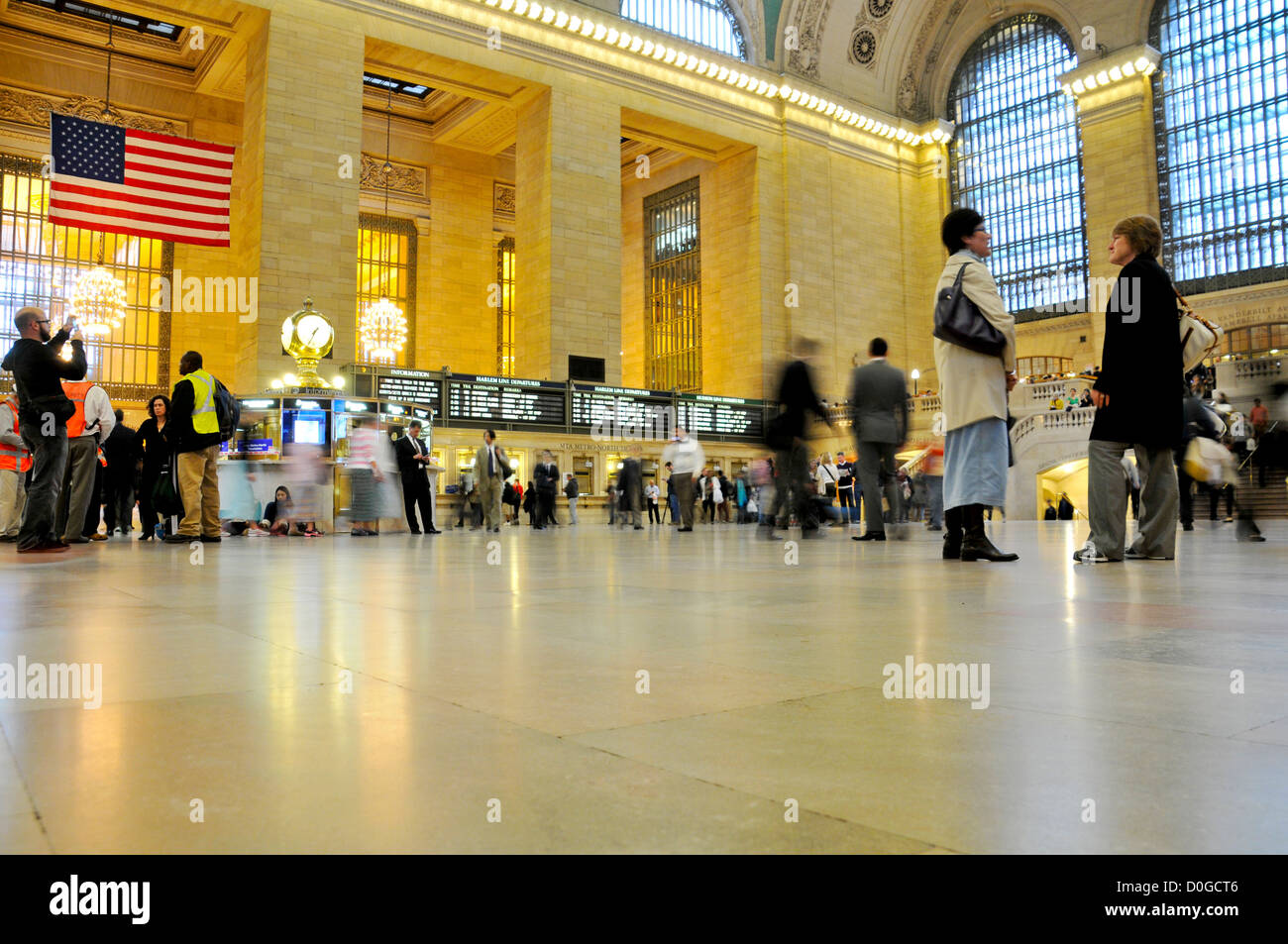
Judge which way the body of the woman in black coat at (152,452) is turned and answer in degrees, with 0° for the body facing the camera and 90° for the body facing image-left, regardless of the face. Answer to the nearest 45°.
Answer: approximately 315°

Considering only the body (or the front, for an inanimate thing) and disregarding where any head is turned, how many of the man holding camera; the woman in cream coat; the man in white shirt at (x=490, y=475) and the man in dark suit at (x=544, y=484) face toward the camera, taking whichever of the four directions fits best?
2

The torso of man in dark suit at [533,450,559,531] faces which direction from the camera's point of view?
toward the camera

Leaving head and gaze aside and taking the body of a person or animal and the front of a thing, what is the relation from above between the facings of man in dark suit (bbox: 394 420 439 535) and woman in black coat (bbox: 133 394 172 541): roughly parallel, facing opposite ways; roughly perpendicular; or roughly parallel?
roughly parallel

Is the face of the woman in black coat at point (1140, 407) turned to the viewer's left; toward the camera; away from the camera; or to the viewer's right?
to the viewer's left

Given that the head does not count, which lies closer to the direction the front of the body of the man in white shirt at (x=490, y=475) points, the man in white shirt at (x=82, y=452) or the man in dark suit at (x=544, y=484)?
the man in white shirt

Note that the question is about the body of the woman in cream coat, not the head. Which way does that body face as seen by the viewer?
to the viewer's right

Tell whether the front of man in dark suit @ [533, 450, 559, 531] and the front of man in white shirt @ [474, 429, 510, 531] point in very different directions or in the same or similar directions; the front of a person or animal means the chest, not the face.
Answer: same or similar directions

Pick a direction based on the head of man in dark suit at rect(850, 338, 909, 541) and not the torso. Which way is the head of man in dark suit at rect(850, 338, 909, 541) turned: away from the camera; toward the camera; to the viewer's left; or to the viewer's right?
away from the camera

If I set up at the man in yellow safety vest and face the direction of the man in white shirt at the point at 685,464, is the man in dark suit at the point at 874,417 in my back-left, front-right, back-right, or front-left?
front-right

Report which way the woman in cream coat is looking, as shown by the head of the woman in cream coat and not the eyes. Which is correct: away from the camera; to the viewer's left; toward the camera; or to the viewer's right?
to the viewer's right

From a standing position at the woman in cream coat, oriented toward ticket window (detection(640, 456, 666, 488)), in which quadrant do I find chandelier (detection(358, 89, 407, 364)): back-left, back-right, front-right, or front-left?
front-left

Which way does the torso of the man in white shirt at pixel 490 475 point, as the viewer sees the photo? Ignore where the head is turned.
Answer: toward the camera

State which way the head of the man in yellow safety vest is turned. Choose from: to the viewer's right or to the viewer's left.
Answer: to the viewer's left

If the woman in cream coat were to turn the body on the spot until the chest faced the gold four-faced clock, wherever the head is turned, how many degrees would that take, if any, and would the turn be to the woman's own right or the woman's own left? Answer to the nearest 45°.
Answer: approximately 135° to the woman's own left

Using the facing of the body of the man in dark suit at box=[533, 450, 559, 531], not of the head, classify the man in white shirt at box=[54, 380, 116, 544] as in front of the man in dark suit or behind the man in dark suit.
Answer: in front

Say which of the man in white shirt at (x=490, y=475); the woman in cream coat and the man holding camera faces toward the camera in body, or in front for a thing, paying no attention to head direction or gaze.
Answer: the man in white shirt

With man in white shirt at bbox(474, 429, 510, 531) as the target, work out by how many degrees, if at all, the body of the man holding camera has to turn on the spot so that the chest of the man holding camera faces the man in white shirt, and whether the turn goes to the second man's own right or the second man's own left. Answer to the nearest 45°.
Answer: approximately 45° to the second man's own left
